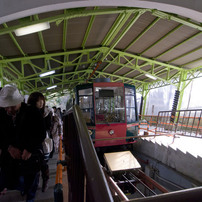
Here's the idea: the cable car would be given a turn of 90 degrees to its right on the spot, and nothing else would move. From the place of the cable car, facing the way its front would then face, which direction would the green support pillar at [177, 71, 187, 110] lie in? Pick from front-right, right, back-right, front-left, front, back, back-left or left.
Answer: back-right

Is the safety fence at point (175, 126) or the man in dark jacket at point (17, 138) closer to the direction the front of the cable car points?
the man in dark jacket

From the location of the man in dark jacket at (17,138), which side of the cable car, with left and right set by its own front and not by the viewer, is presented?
front

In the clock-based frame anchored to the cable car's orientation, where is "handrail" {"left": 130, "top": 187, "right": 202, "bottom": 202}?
The handrail is roughly at 12 o'clock from the cable car.

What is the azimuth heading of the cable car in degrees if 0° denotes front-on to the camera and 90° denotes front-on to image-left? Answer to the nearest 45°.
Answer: approximately 0°

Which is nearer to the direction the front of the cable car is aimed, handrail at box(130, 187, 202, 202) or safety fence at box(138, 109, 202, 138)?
the handrail
